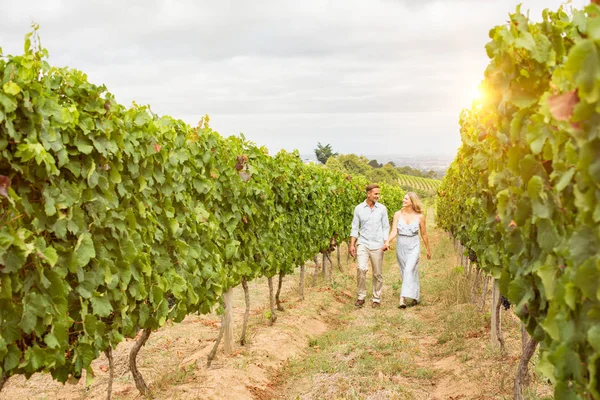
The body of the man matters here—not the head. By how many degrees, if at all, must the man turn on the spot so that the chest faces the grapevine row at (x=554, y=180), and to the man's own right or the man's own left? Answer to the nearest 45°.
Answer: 0° — they already face it

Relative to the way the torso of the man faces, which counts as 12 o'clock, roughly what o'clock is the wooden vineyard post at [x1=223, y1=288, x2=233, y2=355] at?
The wooden vineyard post is roughly at 1 o'clock from the man.

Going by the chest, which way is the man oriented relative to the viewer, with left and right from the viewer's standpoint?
facing the viewer

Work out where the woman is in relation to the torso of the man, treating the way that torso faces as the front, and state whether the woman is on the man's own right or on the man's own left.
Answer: on the man's own left

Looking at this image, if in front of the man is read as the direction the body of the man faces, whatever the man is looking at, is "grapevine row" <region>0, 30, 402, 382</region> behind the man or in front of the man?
in front

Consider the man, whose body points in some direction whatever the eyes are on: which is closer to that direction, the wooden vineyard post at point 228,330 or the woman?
the wooden vineyard post
